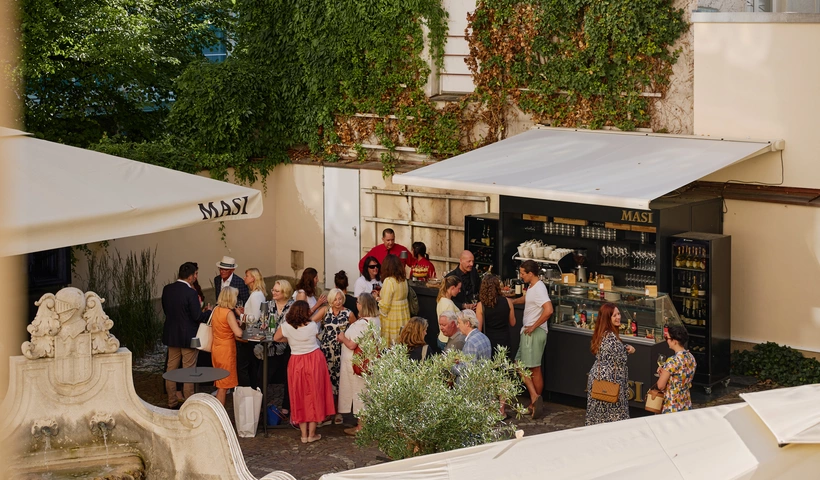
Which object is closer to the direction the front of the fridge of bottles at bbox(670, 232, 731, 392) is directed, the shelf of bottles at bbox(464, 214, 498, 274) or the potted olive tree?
the potted olive tree

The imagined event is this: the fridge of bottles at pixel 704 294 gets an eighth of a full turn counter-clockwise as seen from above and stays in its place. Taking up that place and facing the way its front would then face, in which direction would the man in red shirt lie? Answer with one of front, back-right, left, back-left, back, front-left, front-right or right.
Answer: right

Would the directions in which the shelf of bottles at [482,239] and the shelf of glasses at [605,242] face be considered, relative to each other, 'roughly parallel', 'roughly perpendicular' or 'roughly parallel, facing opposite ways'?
roughly parallel

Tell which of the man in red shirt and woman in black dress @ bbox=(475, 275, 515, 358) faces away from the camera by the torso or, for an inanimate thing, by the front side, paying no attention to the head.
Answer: the woman in black dress

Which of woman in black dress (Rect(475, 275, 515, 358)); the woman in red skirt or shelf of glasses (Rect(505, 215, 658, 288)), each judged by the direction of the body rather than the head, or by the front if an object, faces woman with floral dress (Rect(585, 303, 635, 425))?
the shelf of glasses

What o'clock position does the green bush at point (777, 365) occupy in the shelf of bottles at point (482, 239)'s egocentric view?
The green bush is roughly at 10 o'clock from the shelf of bottles.

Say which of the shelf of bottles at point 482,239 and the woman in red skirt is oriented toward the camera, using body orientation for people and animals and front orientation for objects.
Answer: the shelf of bottles

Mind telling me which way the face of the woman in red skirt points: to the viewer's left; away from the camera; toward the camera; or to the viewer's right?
away from the camera

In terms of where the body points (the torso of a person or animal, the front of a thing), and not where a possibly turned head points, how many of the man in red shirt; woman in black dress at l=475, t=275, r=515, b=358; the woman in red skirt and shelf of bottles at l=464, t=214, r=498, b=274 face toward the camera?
2

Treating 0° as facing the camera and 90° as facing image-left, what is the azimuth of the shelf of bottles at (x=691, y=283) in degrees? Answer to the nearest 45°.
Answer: approximately 45°

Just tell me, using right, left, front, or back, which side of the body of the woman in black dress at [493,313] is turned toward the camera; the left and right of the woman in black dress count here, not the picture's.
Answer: back

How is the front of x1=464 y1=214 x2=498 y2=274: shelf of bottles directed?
toward the camera

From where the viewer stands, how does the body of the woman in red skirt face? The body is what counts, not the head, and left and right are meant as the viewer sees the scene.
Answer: facing away from the viewer

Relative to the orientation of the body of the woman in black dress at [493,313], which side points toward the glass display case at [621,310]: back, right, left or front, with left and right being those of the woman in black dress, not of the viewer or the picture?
right

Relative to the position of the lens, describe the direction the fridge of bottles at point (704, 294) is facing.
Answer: facing the viewer and to the left of the viewer

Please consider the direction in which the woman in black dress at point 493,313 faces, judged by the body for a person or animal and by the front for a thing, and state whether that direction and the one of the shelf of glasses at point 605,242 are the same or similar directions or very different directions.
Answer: very different directions

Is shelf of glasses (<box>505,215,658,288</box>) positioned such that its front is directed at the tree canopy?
no

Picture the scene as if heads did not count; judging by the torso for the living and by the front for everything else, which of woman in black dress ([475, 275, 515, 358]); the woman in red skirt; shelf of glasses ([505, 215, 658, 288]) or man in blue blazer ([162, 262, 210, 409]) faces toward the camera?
the shelf of glasses

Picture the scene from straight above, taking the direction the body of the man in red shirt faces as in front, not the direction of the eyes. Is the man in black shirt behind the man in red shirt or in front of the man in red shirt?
in front
